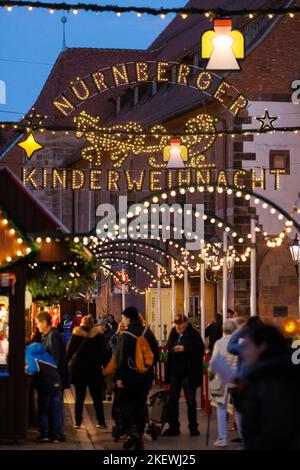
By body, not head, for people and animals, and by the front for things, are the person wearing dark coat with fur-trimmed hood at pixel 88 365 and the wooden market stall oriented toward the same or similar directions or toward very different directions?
very different directions

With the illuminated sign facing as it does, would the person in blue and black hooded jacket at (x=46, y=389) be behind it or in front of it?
in front

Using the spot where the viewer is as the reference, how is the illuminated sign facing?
facing the viewer

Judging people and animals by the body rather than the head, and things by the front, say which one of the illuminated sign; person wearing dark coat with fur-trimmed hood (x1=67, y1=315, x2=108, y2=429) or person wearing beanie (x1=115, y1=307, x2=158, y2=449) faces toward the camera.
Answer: the illuminated sign

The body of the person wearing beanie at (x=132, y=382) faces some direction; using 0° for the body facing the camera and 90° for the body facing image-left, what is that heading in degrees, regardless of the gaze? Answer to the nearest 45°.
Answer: approximately 135°

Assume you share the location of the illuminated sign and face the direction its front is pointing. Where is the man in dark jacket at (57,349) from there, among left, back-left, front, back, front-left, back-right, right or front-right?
front
